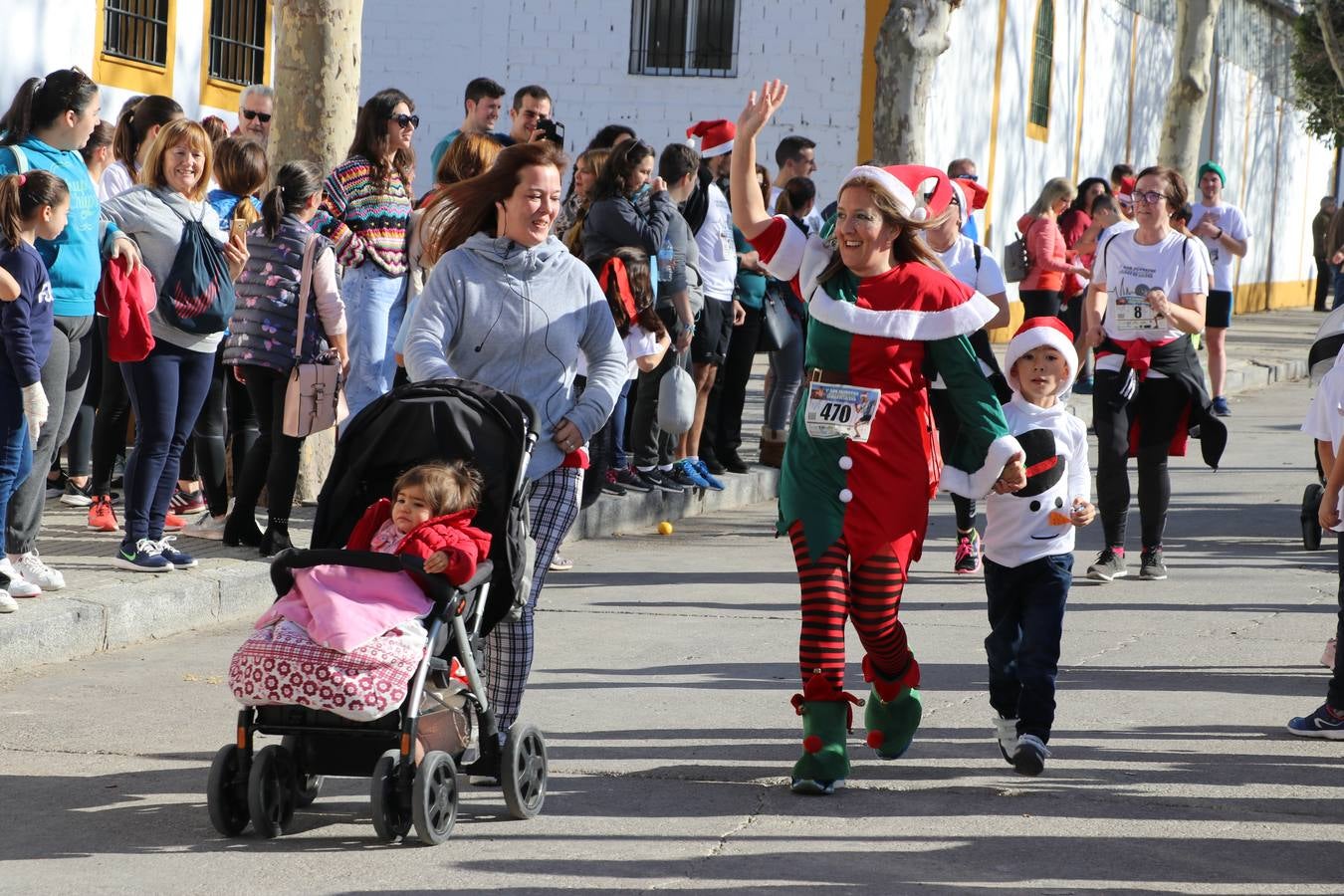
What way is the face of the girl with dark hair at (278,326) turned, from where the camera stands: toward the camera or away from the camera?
away from the camera

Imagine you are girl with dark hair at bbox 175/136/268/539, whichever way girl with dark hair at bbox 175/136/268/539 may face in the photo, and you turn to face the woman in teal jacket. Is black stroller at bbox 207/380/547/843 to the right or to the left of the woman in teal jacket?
left

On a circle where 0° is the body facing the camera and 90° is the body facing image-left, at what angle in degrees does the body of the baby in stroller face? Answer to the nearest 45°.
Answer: approximately 45°

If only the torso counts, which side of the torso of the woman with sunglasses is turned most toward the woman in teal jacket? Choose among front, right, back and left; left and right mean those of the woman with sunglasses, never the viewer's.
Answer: right

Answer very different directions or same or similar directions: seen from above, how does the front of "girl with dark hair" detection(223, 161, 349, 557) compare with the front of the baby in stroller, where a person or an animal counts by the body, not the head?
very different directions

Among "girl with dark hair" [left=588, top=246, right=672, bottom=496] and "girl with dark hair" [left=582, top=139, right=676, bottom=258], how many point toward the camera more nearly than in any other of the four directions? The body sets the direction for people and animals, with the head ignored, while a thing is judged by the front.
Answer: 0

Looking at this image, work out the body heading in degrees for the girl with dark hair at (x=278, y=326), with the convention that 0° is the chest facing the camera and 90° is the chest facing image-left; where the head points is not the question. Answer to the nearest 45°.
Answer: approximately 225°

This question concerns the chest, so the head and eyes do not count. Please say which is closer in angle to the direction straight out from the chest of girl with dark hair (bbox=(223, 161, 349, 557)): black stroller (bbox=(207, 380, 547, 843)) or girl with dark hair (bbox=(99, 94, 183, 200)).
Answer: the girl with dark hair

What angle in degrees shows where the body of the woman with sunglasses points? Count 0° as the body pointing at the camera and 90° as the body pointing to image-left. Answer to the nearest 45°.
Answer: approximately 315°

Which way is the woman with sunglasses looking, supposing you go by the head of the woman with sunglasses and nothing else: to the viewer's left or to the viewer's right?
to the viewer's right
